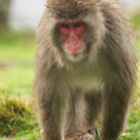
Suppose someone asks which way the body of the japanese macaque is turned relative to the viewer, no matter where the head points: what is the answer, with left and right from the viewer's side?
facing the viewer
